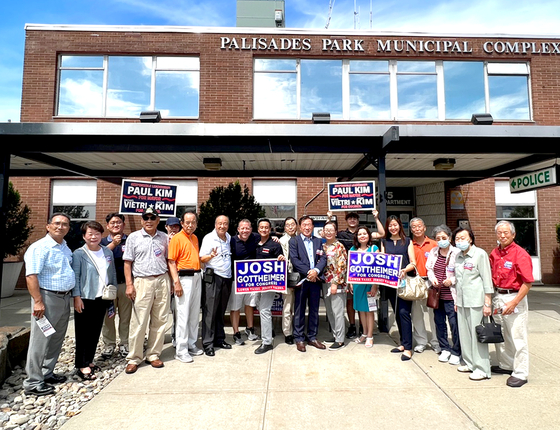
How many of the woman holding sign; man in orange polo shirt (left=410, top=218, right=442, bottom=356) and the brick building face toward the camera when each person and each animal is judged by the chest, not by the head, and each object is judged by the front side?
3

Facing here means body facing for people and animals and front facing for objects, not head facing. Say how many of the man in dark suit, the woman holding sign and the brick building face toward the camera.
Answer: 3

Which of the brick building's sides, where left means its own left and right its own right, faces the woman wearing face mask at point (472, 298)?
front

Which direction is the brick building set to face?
toward the camera

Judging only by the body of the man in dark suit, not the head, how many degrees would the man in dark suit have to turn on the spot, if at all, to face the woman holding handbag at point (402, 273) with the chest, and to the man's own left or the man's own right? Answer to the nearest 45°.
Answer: approximately 90° to the man's own left

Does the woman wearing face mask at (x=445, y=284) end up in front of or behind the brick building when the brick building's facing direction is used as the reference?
in front

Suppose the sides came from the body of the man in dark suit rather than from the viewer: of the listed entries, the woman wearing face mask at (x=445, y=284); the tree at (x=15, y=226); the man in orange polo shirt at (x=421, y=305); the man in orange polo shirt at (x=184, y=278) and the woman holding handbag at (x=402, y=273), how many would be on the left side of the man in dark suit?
3

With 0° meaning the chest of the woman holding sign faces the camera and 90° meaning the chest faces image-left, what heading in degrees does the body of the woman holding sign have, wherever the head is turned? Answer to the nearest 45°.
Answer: approximately 0°

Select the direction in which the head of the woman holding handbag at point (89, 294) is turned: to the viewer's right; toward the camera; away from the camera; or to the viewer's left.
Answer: toward the camera

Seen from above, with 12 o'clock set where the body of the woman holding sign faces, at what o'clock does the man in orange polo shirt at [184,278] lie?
The man in orange polo shirt is roughly at 2 o'clock from the woman holding sign.

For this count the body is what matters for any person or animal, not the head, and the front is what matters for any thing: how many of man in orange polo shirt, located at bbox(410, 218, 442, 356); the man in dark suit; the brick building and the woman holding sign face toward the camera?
4

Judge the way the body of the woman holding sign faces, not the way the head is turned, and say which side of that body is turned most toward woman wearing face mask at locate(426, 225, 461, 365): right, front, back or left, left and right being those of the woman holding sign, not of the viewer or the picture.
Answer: left

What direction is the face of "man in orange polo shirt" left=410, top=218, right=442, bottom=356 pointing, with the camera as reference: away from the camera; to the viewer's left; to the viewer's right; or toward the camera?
toward the camera

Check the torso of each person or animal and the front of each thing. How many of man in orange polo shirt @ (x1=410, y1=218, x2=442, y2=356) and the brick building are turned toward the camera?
2

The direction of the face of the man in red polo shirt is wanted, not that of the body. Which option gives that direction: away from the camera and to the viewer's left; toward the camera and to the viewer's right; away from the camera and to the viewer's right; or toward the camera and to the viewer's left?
toward the camera and to the viewer's left

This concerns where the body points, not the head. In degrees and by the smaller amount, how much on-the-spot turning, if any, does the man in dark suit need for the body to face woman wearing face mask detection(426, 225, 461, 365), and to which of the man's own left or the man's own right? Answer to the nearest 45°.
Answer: approximately 90° to the man's own left

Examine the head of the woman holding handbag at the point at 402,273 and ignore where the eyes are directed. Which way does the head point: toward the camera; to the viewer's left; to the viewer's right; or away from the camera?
toward the camera

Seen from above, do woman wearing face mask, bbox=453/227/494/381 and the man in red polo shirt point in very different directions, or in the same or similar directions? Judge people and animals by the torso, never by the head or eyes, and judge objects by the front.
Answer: same or similar directions

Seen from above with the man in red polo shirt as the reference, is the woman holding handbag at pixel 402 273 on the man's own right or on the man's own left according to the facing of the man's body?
on the man's own right
